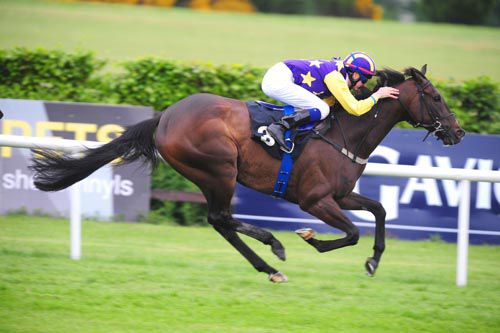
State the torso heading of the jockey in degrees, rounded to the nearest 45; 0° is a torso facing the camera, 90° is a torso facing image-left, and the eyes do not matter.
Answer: approximately 270°

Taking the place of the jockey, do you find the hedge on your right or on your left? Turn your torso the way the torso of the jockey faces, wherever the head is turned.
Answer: on your left

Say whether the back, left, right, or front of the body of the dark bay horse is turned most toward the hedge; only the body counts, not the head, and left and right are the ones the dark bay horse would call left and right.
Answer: left

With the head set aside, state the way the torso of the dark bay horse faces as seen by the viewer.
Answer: to the viewer's right
